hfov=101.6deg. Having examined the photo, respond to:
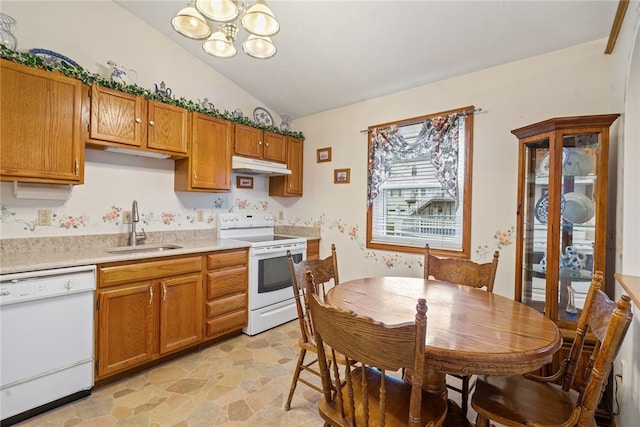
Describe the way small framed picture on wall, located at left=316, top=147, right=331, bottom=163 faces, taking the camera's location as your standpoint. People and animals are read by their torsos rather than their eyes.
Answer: facing the viewer and to the left of the viewer

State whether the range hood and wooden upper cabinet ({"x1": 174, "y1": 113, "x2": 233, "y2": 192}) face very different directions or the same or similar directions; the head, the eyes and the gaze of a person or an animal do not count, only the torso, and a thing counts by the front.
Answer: same or similar directions

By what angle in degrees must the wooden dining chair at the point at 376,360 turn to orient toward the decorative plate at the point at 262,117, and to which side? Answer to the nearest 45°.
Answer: approximately 90° to its left

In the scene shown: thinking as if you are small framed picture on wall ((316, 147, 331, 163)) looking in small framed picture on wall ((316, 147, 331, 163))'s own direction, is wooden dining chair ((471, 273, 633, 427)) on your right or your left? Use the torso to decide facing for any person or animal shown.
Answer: on your left

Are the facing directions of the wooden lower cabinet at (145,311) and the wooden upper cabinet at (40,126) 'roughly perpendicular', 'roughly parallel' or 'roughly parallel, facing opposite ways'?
roughly parallel

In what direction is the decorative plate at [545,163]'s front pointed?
toward the camera

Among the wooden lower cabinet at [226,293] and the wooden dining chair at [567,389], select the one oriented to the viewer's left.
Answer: the wooden dining chair

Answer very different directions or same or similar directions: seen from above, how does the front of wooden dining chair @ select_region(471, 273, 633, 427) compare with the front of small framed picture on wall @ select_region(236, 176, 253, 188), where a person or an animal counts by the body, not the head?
very different directions

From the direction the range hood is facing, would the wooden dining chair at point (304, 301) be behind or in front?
in front

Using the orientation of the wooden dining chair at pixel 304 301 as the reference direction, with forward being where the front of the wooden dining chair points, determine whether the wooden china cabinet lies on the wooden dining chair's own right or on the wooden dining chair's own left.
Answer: on the wooden dining chair's own left

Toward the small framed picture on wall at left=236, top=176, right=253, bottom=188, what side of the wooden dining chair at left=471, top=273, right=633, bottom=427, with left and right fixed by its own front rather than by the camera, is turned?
front

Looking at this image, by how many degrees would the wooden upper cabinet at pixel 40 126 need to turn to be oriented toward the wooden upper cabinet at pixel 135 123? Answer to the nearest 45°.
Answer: approximately 45° to its left

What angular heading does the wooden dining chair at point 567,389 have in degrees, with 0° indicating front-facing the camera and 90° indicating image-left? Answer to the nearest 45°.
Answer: approximately 90°

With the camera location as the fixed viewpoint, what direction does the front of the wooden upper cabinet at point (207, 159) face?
facing the viewer and to the right of the viewer

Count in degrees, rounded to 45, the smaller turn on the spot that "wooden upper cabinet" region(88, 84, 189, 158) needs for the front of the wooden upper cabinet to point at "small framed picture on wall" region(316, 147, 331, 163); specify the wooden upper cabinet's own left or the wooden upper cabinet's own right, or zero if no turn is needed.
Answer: approximately 45° to the wooden upper cabinet's own left

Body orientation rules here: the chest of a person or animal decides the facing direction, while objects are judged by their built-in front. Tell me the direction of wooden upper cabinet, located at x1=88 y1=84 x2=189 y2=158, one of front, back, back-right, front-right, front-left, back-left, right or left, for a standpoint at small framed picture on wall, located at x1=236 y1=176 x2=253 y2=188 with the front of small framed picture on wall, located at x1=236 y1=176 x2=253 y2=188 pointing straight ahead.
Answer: right

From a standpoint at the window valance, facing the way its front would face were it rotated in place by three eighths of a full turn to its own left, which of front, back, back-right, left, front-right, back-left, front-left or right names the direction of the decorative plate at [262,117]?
back

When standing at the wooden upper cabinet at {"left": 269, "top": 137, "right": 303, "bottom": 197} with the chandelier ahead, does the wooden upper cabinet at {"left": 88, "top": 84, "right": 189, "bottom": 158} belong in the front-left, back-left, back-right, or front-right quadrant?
front-right

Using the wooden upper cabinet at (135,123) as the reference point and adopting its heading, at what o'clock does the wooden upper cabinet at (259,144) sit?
the wooden upper cabinet at (259,144) is roughly at 10 o'clock from the wooden upper cabinet at (135,123).

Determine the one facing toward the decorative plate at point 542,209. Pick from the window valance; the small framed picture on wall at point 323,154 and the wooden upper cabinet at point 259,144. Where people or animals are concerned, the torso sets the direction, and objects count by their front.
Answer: the wooden upper cabinet
